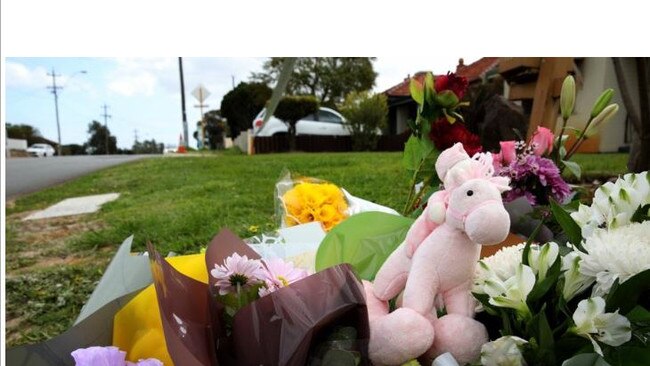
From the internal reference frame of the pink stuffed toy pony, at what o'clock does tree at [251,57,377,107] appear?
The tree is roughly at 7 o'clock from the pink stuffed toy pony.

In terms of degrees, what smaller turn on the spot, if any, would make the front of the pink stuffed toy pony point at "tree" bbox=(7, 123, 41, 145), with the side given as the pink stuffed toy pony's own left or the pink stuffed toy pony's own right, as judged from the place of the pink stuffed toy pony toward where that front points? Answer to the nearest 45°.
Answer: approximately 180°

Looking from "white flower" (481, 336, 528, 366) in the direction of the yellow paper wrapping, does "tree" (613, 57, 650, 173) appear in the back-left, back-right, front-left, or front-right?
back-right

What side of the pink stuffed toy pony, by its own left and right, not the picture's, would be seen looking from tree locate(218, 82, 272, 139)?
back

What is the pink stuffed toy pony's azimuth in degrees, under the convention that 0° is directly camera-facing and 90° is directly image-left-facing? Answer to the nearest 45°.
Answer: approximately 315°
